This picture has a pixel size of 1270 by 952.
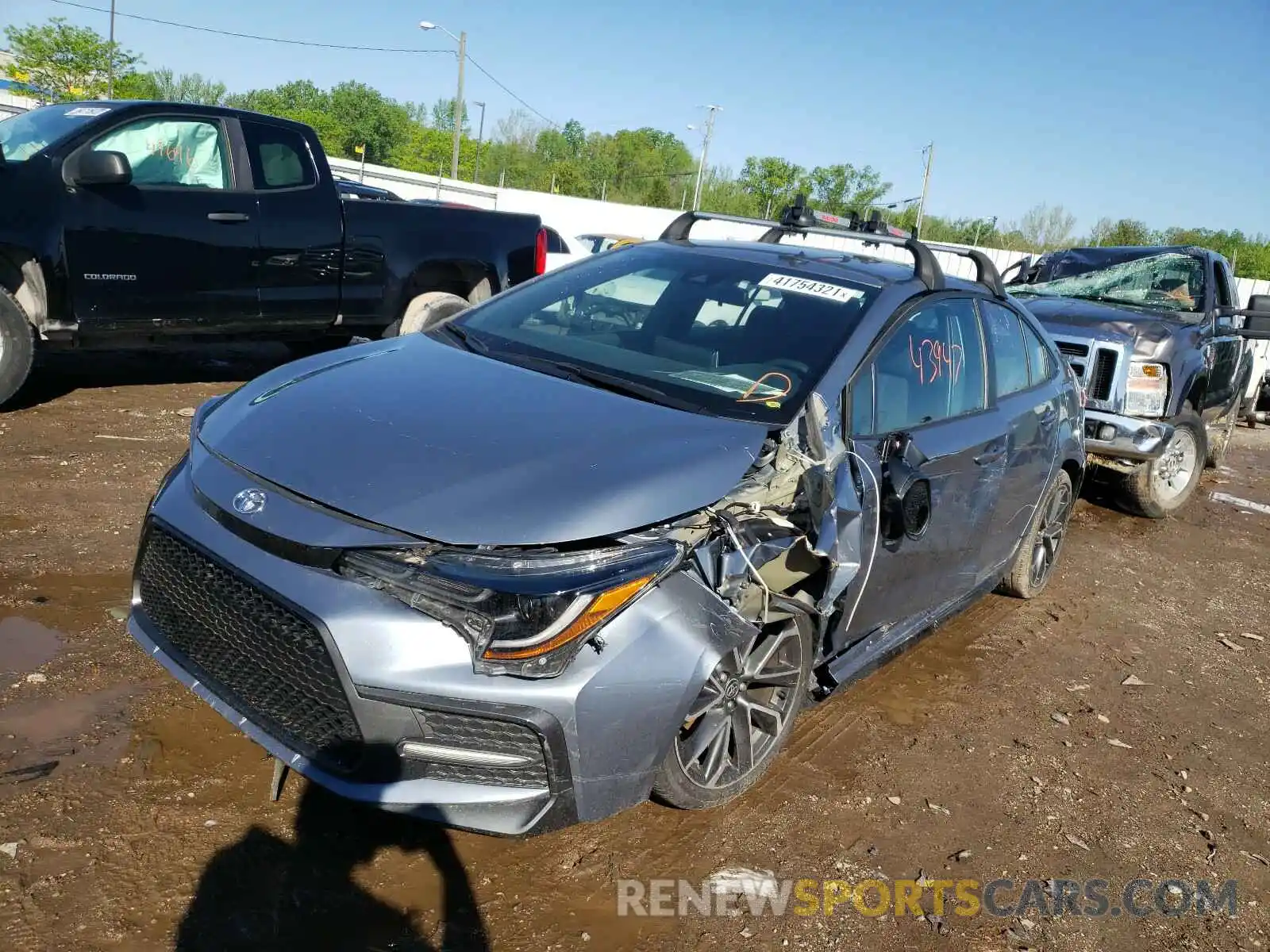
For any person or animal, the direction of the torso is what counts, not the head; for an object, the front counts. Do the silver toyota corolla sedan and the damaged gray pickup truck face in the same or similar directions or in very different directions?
same or similar directions

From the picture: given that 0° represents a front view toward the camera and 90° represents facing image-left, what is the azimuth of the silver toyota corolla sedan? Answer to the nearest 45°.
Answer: approximately 45°

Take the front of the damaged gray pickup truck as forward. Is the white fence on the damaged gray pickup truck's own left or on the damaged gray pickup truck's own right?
on the damaged gray pickup truck's own right

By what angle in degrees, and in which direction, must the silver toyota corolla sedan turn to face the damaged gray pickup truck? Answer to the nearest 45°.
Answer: approximately 180°

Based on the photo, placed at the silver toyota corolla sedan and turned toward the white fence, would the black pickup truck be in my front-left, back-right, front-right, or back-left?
front-left

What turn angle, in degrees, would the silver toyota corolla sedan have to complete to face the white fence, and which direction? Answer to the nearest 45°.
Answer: approximately 135° to its right

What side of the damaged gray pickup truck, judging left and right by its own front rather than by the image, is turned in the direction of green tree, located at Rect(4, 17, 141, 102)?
right

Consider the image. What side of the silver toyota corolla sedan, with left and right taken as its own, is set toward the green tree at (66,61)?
right

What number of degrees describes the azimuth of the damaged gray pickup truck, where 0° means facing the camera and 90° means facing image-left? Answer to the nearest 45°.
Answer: approximately 45°

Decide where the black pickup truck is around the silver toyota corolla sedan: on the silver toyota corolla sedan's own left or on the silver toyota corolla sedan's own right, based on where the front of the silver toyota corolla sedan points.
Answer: on the silver toyota corolla sedan's own right

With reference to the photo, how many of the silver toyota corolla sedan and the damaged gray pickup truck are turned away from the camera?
0

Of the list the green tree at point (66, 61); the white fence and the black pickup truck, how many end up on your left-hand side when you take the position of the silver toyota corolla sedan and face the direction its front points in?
0

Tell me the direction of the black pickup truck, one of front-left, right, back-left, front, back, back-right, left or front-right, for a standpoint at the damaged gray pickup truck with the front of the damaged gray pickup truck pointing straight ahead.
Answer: front
